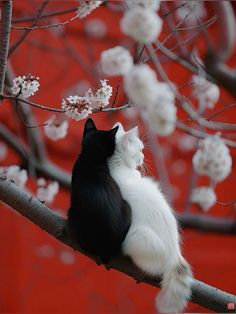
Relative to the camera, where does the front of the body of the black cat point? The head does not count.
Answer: away from the camera

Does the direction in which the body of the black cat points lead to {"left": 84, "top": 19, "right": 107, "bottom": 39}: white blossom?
yes

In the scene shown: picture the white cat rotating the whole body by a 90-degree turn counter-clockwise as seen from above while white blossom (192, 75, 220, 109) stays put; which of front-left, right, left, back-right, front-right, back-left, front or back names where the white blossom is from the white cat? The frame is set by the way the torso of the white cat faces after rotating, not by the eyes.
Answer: back-right

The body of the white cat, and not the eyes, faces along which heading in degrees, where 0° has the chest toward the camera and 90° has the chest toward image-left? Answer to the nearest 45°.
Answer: approximately 135°

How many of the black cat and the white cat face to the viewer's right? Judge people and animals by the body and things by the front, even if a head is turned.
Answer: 0
